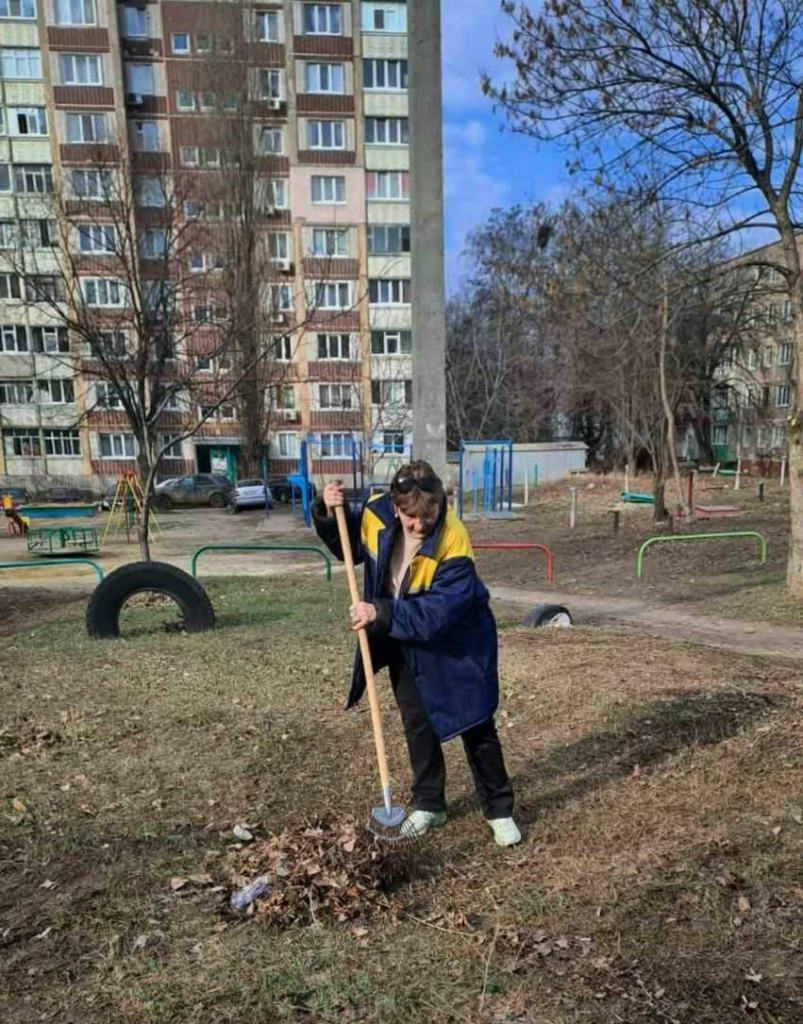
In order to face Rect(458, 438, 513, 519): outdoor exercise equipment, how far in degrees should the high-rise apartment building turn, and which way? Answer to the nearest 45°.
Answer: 0° — it already faces it

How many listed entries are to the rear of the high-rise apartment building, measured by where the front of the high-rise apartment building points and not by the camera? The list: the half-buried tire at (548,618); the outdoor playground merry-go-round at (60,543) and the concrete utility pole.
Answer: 0

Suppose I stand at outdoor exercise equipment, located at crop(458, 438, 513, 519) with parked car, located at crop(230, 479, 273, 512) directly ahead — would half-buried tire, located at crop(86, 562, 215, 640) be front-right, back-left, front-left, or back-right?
back-left

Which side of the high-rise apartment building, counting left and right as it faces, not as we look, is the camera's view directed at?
front

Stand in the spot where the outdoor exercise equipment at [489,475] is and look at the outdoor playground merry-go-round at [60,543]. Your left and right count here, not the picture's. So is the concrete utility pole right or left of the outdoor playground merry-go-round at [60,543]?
left

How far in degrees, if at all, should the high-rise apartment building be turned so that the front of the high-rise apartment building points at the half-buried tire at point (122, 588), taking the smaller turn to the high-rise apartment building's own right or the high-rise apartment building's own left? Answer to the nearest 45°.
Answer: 0° — it already faces it

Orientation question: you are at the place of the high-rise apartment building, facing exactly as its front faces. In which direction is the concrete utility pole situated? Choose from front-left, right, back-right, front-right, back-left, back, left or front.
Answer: front

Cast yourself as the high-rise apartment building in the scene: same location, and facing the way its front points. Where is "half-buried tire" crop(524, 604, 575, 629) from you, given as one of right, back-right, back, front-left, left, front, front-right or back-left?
front

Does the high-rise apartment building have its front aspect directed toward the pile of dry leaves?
yes

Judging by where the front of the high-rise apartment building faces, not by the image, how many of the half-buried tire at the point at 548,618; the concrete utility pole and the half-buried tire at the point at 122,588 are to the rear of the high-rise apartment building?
0
